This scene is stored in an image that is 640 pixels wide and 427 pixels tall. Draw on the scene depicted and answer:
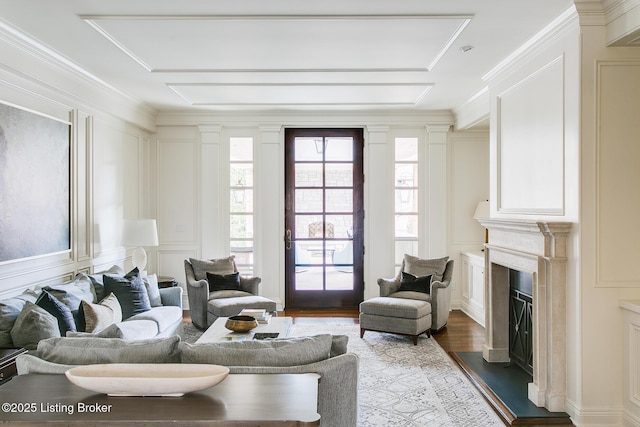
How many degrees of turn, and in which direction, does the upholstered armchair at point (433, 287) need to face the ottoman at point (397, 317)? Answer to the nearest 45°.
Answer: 0° — it already faces it

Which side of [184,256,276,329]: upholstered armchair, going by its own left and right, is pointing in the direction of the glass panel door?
left

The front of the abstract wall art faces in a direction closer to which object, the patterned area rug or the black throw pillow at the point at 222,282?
the patterned area rug

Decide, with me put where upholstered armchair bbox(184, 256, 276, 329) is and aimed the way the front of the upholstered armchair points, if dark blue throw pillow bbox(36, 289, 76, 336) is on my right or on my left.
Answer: on my right

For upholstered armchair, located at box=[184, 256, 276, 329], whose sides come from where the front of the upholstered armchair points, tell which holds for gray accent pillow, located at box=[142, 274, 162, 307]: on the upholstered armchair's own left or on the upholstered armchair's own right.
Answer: on the upholstered armchair's own right

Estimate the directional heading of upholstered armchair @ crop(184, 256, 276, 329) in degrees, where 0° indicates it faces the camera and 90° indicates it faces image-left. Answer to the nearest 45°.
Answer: approximately 315°

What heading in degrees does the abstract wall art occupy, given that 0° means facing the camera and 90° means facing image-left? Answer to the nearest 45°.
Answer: approximately 315°
